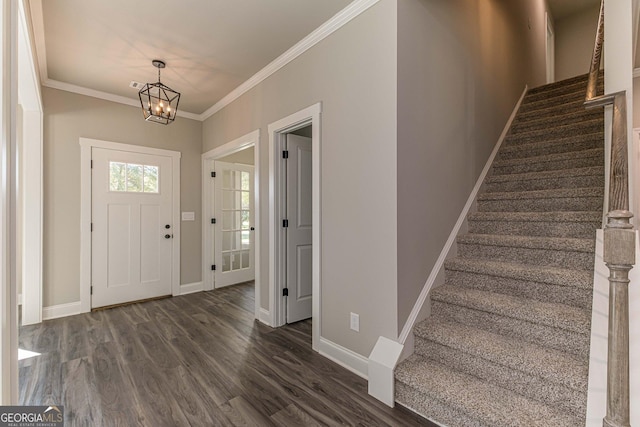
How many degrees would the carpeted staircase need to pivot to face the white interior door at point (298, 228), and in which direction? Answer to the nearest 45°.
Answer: approximately 45° to its right

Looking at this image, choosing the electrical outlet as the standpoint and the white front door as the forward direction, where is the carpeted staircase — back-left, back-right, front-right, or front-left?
back-right

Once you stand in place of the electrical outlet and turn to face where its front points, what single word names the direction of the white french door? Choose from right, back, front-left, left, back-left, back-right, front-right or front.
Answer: right

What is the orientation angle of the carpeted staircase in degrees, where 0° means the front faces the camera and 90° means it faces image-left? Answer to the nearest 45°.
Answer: approximately 45°

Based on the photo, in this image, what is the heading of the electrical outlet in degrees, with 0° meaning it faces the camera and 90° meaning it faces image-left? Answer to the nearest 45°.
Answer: approximately 45°

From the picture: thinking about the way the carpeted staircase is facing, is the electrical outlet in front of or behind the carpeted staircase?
in front

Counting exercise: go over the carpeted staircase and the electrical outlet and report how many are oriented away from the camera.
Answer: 0

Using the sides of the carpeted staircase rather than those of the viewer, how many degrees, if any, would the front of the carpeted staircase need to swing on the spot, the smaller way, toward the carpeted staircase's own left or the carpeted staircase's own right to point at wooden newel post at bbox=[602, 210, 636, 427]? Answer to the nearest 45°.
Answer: approximately 45° to the carpeted staircase's own left

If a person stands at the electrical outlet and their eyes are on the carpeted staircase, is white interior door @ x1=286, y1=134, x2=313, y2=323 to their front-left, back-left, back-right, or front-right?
back-left

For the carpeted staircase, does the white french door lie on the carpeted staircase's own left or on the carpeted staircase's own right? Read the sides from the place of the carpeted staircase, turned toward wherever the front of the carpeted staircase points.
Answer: on the carpeted staircase's own right
